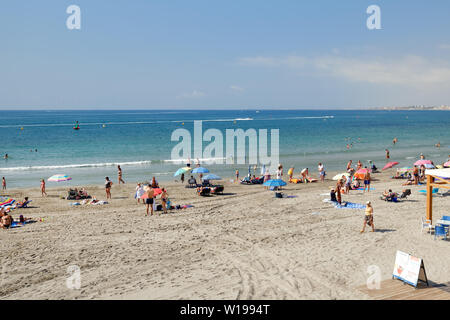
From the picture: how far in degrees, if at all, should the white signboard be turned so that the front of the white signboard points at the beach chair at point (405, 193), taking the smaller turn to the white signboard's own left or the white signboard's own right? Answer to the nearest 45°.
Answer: approximately 135° to the white signboard's own right

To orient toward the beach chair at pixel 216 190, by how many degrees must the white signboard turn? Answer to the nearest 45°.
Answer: approximately 90° to its right

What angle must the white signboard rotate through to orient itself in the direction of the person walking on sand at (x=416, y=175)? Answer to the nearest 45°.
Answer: approximately 135° to its right

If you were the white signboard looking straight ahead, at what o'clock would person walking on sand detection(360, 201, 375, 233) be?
The person walking on sand is roughly at 4 o'clock from the white signboard.

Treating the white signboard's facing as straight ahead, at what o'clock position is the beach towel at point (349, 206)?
The beach towel is roughly at 4 o'clock from the white signboard.

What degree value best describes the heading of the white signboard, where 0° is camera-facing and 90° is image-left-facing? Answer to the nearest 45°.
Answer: approximately 45°

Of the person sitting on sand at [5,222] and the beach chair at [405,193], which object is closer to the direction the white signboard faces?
the person sitting on sand

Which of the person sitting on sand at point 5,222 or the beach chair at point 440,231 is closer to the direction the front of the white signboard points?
the person sitting on sand
